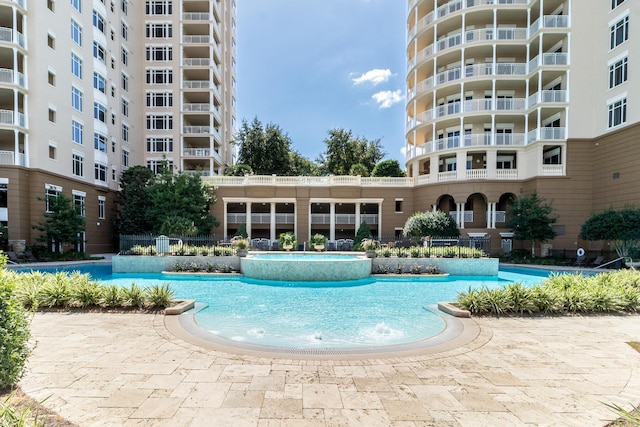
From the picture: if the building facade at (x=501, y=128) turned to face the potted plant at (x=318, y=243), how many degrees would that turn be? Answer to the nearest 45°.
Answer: approximately 90° to its right

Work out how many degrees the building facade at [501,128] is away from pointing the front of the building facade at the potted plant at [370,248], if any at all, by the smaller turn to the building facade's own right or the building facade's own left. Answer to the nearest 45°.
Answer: approximately 45° to the building facade's own right

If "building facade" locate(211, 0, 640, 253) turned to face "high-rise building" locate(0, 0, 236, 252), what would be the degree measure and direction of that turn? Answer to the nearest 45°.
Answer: approximately 90° to its right

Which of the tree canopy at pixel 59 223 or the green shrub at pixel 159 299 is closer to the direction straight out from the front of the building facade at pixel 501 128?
the green shrub

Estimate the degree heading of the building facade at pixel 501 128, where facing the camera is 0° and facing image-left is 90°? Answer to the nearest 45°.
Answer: approximately 0°

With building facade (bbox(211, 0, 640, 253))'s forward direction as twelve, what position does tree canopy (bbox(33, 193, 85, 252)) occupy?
The tree canopy is roughly at 2 o'clock from the building facade.

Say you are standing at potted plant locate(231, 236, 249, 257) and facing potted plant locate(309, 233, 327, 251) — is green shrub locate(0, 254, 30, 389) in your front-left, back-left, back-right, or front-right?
back-right

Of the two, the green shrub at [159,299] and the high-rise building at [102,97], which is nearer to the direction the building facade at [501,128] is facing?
the green shrub
